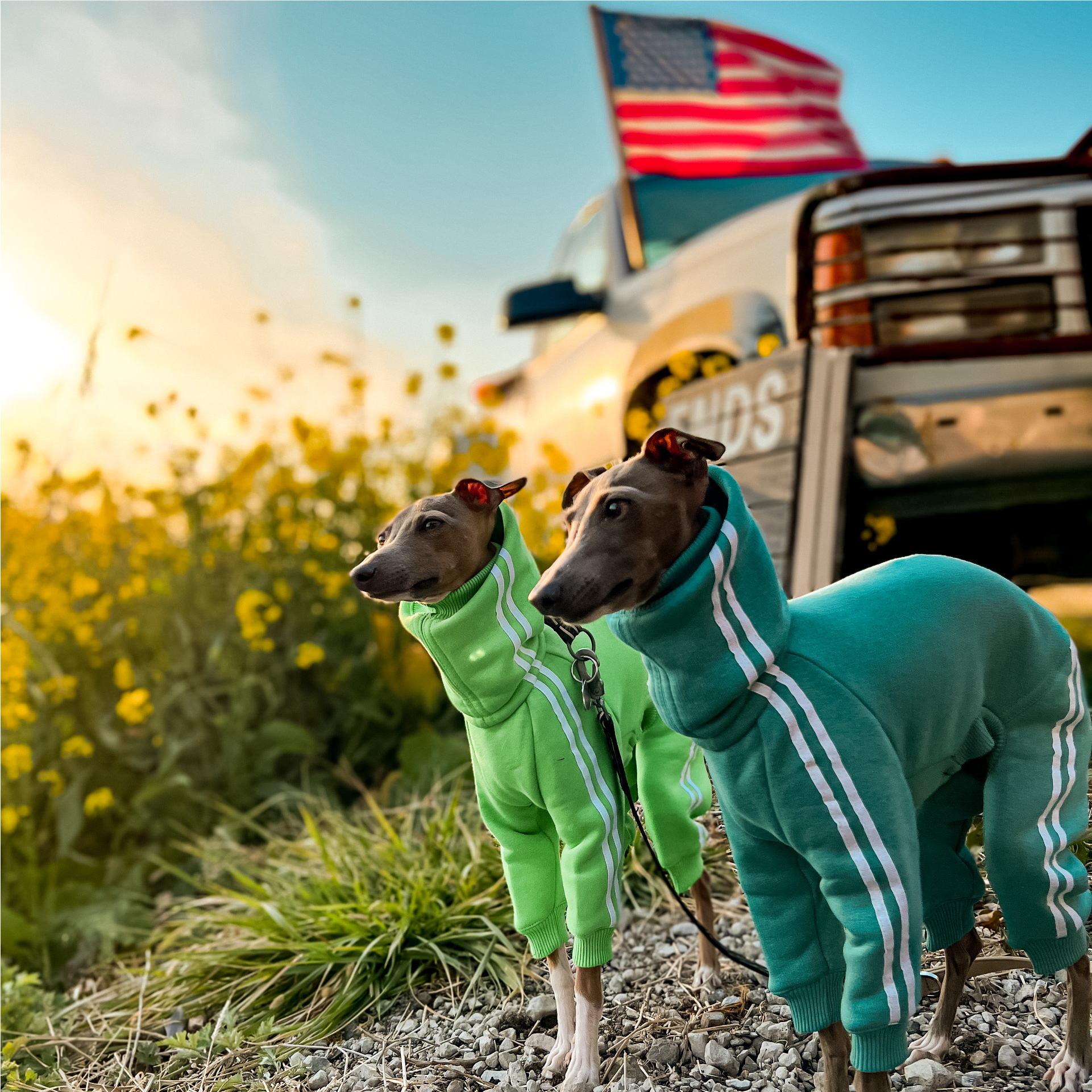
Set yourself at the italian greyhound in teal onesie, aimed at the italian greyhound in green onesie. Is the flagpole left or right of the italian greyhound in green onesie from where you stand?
right

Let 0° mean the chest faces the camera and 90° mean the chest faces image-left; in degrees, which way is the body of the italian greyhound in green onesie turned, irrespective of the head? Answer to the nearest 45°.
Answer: approximately 45°

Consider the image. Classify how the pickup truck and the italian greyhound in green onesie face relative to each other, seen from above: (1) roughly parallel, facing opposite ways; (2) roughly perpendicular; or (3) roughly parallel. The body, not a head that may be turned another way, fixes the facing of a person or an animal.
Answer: roughly perpendicular
